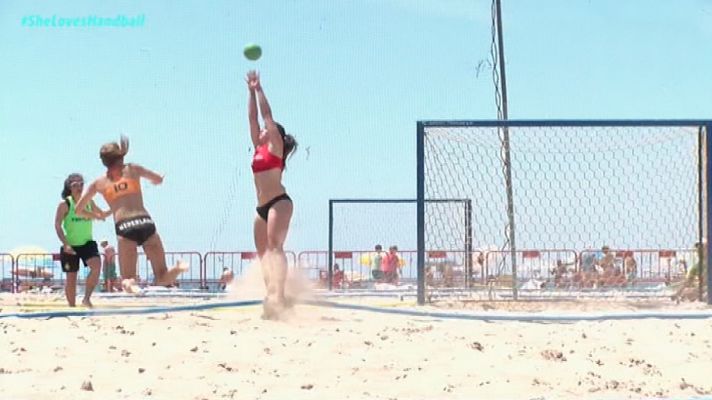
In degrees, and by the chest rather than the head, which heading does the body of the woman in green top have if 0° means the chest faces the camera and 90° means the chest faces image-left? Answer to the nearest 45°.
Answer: approximately 315°

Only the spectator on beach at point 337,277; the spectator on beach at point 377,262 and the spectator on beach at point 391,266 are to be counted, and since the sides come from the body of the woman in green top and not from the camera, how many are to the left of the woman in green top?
3

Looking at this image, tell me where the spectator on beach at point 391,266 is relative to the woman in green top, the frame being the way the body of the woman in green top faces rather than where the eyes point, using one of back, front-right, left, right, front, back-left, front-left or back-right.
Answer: left

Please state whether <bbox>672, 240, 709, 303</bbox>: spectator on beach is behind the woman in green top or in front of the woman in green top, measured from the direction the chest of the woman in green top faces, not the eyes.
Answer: in front

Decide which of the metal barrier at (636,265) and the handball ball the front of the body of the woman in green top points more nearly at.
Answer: the handball ball

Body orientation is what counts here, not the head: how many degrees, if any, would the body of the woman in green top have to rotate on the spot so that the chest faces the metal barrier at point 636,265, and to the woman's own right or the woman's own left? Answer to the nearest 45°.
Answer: approximately 45° to the woman's own left

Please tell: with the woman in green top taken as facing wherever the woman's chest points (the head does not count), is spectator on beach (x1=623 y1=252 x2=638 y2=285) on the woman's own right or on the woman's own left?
on the woman's own left

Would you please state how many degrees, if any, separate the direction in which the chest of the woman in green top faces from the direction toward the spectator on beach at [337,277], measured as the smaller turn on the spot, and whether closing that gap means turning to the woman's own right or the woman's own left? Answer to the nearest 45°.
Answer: approximately 90° to the woman's own left

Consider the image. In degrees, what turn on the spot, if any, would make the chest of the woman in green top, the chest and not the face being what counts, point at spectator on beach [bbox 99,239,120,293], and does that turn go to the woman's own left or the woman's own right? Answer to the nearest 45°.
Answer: approximately 135° to the woman's own left

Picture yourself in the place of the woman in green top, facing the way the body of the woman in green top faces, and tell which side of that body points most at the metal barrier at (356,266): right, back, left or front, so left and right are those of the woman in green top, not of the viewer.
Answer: left
